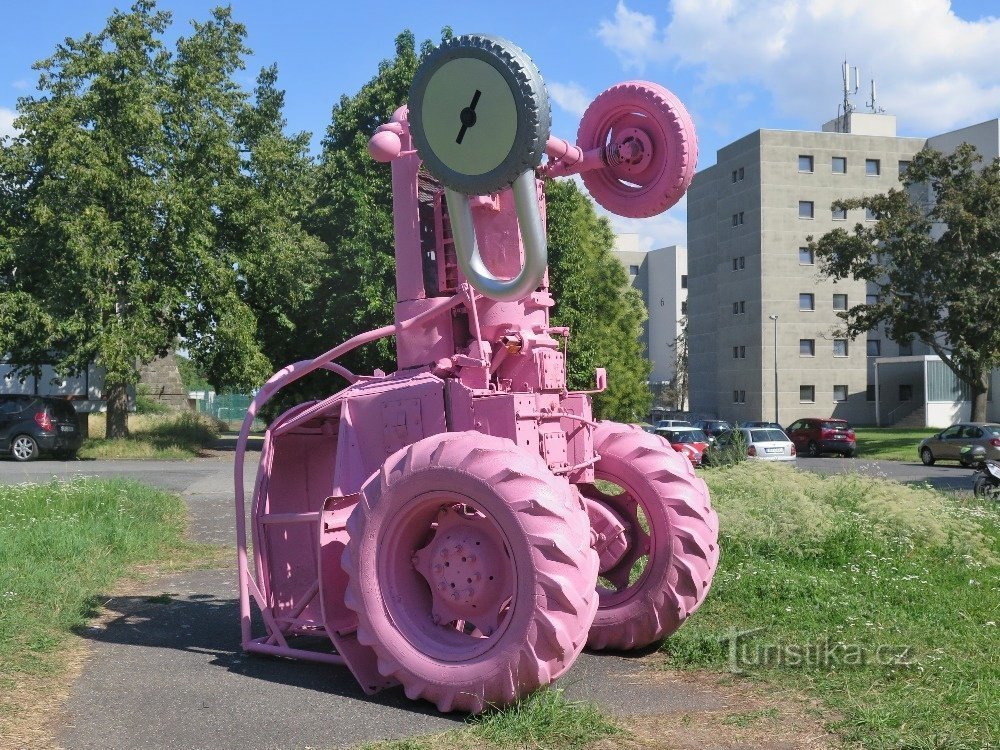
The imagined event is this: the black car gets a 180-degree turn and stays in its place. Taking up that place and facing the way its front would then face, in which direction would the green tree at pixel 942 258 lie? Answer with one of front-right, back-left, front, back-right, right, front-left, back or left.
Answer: front-left

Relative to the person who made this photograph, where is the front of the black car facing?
facing away from the viewer and to the left of the viewer

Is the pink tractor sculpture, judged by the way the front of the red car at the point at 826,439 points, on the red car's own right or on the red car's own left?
on the red car's own left

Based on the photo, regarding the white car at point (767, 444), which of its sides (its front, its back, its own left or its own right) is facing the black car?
left

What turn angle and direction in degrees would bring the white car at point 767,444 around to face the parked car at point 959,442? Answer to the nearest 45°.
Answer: approximately 90° to its right

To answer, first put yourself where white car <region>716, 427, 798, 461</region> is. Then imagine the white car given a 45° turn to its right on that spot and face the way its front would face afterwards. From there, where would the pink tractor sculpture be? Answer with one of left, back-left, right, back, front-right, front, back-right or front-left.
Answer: back

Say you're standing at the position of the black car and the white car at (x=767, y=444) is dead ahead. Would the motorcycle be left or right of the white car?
right

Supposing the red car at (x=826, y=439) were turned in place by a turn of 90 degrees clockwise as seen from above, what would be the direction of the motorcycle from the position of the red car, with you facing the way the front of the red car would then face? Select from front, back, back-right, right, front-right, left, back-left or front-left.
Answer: back-right

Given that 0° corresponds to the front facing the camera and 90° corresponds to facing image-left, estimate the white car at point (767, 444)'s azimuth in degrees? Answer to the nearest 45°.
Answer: approximately 135°

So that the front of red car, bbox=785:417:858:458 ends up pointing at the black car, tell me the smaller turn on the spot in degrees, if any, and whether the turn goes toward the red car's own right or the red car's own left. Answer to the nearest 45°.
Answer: approximately 90° to the red car's own left

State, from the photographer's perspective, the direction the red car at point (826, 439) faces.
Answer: facing away from the viewer and to the left of the viewer
